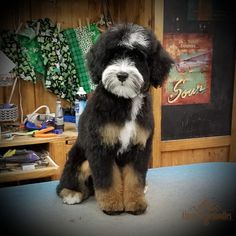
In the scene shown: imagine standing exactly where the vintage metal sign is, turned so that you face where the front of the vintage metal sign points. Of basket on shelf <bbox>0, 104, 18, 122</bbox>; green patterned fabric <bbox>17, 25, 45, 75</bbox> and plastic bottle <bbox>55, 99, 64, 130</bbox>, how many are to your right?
3

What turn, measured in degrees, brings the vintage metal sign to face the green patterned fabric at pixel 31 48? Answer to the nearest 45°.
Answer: approximately 90° to its right

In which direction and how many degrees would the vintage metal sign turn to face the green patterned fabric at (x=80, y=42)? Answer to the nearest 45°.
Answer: approximately 90° to its right

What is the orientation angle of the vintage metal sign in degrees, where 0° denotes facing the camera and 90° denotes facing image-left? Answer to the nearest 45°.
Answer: approximately 0°

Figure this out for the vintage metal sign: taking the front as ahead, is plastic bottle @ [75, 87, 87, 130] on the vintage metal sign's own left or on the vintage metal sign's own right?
on the vintage metal sign's own right

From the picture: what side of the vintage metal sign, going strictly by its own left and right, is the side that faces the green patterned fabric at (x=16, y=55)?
right

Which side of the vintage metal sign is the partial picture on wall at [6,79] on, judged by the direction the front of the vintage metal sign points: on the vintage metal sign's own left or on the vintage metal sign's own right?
on the vintage metal sign's own right

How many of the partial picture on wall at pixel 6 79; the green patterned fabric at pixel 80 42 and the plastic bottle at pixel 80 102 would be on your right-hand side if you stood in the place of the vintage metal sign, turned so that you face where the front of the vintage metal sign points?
3

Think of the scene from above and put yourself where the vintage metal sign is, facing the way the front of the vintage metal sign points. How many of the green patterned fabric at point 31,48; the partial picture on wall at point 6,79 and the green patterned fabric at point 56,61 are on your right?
3
